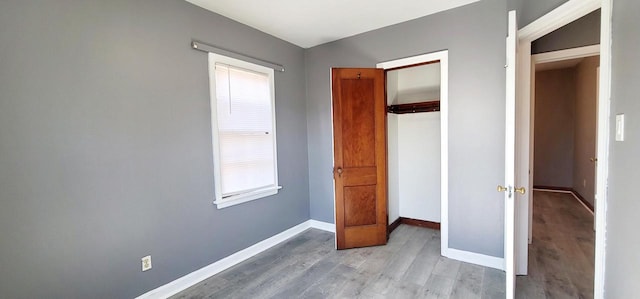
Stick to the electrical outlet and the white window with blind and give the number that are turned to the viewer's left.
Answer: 0

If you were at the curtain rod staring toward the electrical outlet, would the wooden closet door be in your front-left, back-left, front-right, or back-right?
back-left

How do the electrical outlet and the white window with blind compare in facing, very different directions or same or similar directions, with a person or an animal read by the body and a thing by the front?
same or similar directions

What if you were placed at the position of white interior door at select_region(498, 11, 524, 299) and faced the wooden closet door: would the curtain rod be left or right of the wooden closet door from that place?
left

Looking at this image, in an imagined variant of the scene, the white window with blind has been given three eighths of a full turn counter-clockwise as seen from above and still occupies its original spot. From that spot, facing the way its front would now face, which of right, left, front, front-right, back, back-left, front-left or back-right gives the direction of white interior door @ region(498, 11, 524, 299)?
back-right

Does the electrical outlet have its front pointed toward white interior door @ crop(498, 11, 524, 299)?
yes

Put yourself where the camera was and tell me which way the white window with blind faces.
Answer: facing the viewer and to the right of the viewer
